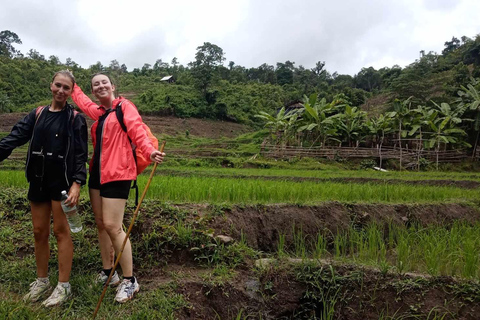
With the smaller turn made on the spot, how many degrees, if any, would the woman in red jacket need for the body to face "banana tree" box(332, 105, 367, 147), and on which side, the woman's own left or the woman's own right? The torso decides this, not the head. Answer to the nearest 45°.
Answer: approximately 180°

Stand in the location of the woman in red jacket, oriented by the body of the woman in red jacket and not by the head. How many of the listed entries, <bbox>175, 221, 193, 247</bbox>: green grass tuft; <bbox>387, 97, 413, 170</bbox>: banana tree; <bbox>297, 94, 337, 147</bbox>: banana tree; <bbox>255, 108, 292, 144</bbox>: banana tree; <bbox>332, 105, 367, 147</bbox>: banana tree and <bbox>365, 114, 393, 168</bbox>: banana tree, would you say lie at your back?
6

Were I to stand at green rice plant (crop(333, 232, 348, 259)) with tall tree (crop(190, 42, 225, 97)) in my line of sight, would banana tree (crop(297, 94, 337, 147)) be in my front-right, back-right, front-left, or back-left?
front-right

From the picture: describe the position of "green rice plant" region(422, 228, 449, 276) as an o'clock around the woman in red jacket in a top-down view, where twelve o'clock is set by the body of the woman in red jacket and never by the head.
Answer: The green rice plant is roughly at 8 o'clock from the woman in red jacket.

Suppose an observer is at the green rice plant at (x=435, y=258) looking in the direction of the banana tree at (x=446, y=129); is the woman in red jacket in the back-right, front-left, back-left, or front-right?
back-left

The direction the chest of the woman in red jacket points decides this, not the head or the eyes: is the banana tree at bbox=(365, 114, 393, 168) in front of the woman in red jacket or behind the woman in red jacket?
behind

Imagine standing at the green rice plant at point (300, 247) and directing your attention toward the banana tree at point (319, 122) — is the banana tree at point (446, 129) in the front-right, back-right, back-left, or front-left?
front-right

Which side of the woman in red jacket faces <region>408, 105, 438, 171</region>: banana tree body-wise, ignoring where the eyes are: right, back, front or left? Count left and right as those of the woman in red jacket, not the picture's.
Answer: back

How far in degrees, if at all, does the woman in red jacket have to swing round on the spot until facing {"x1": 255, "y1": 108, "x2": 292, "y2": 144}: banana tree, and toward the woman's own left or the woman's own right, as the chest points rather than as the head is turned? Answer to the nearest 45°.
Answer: approximately 180°

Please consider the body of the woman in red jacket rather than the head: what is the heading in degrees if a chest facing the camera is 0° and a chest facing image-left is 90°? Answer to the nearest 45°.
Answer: approximately 45°

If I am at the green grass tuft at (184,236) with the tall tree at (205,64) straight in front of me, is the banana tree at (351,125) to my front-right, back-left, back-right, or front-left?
front-right

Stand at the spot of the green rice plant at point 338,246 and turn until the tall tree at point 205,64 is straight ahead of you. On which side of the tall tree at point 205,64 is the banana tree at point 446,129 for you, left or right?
right

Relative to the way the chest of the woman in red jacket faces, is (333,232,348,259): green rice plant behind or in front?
behind

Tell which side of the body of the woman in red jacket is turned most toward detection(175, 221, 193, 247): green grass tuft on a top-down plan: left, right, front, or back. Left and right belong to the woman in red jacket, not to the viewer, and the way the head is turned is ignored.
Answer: back
